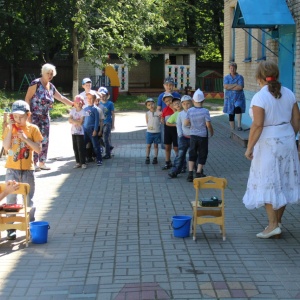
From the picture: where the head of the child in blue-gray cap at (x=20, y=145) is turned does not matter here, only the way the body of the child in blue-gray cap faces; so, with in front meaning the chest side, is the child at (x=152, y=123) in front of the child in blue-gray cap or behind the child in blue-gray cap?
behind

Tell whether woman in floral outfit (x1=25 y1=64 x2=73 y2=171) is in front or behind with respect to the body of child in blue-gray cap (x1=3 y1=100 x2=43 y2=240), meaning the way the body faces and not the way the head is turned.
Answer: behind

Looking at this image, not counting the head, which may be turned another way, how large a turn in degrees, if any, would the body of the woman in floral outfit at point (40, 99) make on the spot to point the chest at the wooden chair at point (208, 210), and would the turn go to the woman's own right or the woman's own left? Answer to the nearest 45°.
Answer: approximately 45° to the woman's own right

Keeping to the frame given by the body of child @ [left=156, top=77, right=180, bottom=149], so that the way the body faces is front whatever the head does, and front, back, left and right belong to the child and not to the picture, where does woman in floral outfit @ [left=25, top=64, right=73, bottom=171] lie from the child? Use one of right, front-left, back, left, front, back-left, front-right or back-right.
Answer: right

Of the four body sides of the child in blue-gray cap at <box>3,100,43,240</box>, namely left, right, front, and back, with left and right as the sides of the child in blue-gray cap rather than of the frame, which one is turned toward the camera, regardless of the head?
front

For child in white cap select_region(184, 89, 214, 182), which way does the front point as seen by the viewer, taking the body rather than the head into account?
away from the camera

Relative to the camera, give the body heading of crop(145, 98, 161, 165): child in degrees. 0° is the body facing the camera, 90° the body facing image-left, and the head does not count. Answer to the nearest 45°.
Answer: approximately 0°

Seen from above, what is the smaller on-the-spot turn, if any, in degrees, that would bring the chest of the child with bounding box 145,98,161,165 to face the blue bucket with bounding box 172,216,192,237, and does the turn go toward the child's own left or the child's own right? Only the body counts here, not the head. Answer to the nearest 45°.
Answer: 0° — they already face it

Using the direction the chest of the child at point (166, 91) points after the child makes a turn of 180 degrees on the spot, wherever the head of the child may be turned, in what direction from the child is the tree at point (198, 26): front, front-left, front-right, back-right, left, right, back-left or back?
front

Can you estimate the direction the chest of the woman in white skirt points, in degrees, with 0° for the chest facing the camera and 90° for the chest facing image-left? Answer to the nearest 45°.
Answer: approximately 135°
